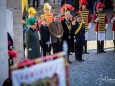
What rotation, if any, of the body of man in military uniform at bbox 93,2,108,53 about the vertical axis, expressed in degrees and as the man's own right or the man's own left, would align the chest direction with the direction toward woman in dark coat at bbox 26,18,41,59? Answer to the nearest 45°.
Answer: approximately 45° to the man's own right

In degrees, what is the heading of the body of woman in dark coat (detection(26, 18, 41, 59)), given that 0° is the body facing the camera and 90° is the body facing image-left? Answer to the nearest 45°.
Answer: approximately 315°

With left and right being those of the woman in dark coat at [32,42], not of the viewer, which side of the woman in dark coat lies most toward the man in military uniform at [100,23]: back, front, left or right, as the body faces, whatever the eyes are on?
left

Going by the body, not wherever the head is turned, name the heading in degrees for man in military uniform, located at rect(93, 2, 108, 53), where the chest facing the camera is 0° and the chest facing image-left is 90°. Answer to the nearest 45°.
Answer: approximately 0°

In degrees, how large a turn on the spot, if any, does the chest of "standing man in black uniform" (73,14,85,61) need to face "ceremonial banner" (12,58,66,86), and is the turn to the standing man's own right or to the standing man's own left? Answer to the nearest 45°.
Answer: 0° — they already face it

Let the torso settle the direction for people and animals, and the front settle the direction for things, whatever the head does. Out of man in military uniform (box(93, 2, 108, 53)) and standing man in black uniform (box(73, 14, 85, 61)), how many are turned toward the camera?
2

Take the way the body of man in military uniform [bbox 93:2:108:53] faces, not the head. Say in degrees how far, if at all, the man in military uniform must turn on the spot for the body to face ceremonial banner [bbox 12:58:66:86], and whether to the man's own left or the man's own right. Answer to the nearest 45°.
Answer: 0° — they already face it
